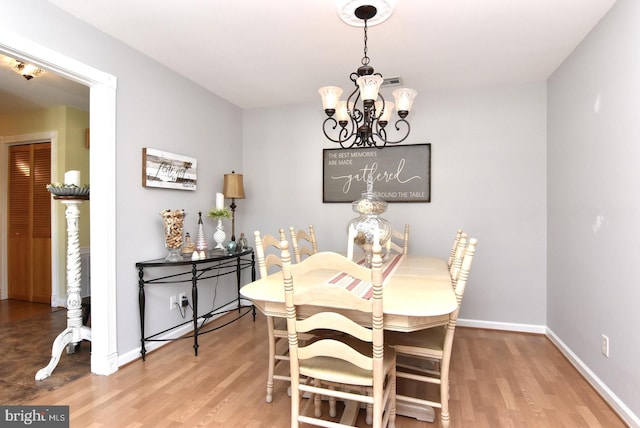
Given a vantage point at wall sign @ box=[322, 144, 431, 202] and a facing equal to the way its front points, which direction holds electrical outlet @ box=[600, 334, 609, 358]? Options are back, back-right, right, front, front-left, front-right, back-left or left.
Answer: front-left

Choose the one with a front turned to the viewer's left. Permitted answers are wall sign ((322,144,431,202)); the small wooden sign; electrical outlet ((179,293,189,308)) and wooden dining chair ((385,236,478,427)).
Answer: the wooden dining chair

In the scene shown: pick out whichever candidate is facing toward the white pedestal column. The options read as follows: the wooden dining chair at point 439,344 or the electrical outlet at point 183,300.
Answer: the wooden dining chair

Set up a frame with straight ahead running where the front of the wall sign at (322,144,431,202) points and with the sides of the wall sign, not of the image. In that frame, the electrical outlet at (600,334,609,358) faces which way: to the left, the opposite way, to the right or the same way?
to the right

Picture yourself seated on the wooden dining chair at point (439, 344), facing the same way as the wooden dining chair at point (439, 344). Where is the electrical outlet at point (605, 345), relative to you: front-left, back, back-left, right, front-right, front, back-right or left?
back-right

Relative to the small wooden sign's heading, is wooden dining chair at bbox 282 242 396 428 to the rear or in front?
in front

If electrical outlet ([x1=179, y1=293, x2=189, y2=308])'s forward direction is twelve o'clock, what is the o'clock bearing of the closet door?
The closet door is roughly at 6 o'clock from the electrical outlet.

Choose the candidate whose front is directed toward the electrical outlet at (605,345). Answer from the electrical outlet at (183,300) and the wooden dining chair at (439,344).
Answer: the electrical outlet at (183,300)

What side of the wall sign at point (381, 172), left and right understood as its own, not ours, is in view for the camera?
front

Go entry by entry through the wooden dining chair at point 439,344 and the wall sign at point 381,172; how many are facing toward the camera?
1

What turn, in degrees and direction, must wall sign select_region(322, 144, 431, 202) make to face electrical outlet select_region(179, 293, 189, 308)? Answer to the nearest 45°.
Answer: approximately 45° to its right

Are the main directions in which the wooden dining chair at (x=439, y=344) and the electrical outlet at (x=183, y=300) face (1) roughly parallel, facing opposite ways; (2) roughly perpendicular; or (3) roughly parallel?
roughly parallel, facing opposite ways

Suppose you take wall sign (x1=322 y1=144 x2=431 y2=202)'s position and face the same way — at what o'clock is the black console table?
The black console table is roughly at 2 o'clock from the wall sign.

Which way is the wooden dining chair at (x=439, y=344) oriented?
to the viewer's left

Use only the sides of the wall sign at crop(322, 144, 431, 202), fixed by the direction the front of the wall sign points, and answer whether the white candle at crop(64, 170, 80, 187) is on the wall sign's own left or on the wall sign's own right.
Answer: on the wall sign's own right

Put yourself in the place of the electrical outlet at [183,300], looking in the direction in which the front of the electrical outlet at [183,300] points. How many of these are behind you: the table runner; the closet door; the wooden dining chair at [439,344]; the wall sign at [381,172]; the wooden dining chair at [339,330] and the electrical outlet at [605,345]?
1

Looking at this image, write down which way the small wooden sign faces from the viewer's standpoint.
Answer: facing the viewer and to the right of the viewer
